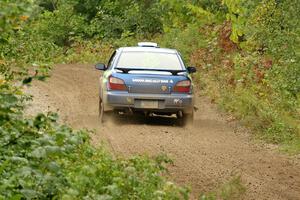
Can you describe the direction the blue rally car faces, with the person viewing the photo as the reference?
facing away from the viewer
